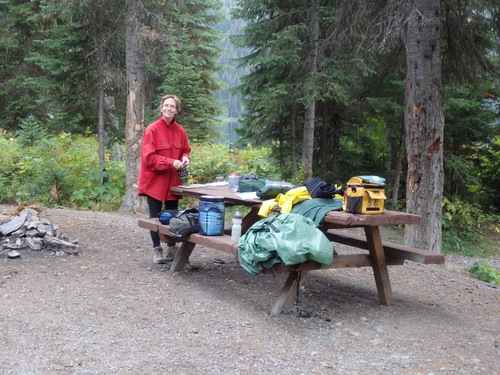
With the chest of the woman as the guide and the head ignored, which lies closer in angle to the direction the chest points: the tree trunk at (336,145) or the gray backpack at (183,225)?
the gray backpack

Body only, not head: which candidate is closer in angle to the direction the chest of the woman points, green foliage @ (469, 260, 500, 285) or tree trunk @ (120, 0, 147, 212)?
the green foliage

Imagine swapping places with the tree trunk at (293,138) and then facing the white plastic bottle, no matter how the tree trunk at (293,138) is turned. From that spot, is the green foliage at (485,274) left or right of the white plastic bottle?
left

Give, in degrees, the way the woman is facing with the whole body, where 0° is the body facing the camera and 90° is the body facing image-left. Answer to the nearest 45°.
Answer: approximately 315°

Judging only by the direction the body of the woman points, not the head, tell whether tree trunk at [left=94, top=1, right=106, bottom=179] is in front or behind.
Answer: behind

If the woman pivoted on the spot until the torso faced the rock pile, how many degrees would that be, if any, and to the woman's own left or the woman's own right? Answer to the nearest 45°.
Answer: approximately 135° to the woman's own right

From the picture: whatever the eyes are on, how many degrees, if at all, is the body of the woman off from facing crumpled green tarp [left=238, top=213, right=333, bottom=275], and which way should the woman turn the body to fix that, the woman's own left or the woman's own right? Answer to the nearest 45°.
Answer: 0° — they already face it

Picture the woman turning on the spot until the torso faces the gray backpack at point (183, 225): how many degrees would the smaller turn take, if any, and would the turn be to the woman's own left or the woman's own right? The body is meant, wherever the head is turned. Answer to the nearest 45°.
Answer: approximately 45° to the woman's own right

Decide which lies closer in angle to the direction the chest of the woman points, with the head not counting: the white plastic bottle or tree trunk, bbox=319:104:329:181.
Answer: the white plastic bottle

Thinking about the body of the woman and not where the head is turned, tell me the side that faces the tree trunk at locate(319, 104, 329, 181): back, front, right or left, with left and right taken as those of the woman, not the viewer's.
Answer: left

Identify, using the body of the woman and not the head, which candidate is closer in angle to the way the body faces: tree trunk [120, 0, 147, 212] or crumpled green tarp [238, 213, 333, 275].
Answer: the crumpled green tarp
